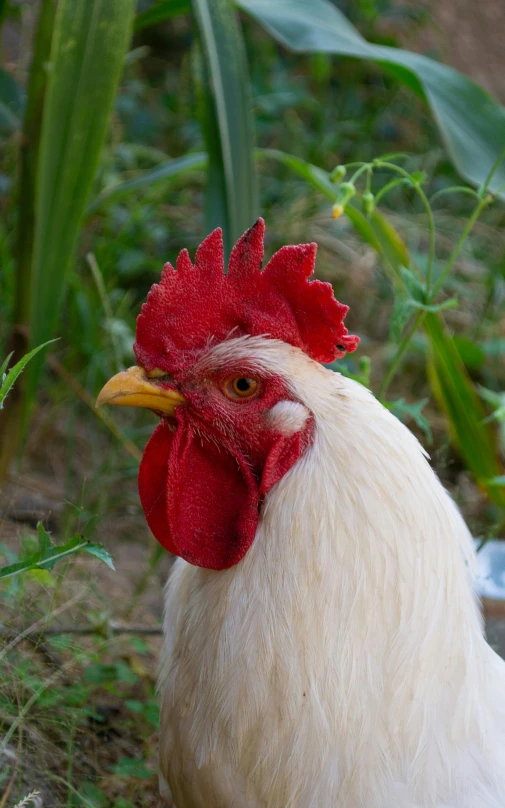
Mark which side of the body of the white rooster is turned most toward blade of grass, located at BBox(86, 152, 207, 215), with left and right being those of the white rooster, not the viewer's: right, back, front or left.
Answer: right

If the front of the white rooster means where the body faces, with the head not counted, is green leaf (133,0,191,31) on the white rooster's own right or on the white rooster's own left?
on the white rooster's own right

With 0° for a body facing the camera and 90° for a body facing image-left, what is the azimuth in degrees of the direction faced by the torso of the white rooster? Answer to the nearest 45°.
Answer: approximately 90°
